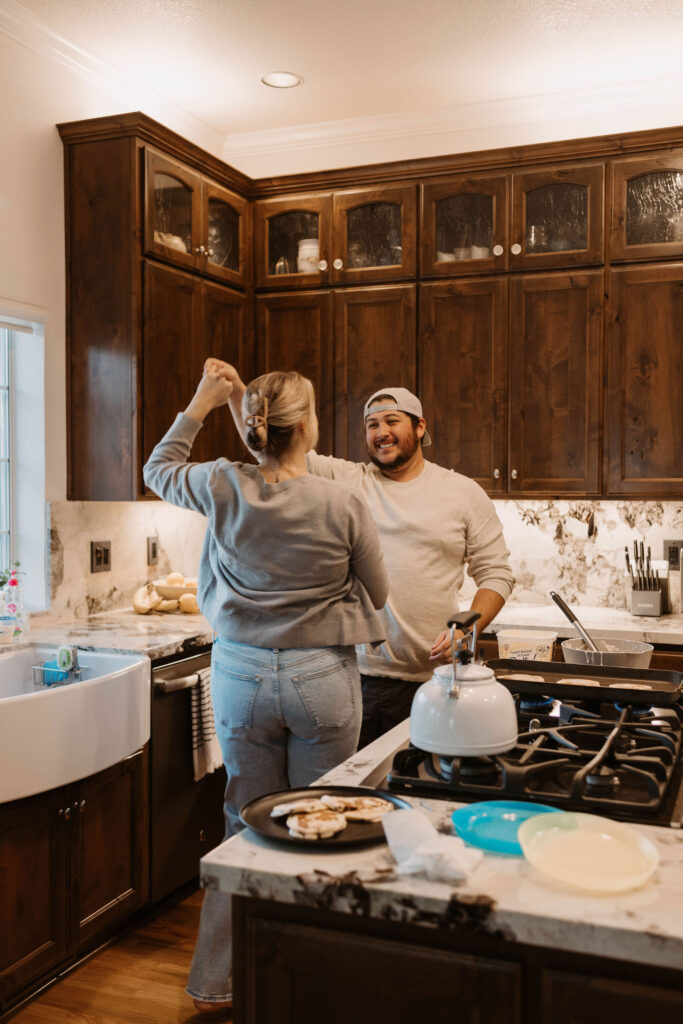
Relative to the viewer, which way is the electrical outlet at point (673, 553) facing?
toward the camera

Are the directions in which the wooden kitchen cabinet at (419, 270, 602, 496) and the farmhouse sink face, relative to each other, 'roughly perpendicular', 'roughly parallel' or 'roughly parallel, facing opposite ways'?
roughly perpendicular

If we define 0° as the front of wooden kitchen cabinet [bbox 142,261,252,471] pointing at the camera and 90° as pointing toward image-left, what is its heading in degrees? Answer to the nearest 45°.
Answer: approximately 315°

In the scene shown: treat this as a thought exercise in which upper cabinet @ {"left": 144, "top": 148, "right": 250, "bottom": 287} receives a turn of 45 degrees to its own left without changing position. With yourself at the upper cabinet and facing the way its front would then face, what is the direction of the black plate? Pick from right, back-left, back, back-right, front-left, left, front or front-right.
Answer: right

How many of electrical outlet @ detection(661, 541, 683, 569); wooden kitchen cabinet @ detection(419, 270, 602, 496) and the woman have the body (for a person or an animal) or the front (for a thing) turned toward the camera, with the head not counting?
2

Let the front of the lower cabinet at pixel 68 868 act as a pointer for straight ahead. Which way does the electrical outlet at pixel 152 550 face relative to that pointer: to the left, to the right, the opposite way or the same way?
the same way

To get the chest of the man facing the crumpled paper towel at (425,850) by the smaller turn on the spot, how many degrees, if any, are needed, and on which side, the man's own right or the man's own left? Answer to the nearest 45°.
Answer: approximately 45° to the man's own left

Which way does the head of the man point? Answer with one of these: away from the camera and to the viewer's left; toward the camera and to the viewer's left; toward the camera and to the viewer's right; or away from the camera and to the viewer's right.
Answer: toward the camera and to the viewer's left

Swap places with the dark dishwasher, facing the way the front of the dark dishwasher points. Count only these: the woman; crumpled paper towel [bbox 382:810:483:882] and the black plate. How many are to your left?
0

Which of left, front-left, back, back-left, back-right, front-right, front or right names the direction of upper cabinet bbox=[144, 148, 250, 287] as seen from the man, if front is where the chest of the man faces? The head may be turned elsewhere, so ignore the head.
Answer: right

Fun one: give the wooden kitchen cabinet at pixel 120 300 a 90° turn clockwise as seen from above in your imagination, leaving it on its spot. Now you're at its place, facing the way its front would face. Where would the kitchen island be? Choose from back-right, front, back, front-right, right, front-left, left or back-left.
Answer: front-left

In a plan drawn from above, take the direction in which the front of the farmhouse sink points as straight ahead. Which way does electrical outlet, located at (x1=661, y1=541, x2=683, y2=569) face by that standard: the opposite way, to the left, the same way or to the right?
to the right

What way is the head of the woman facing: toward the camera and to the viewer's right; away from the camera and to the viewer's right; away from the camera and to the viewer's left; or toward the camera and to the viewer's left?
away from the camera and to the viewer's right

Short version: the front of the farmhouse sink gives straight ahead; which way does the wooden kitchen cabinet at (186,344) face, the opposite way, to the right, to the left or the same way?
the same way

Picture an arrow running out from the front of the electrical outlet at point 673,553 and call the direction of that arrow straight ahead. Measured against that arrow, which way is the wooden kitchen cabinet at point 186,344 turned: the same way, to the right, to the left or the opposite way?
to the left

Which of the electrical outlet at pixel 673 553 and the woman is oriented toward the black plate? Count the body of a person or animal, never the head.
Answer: the electrical outlet

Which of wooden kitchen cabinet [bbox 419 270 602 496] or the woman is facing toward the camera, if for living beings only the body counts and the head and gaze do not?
the wooden kitchen cabinet

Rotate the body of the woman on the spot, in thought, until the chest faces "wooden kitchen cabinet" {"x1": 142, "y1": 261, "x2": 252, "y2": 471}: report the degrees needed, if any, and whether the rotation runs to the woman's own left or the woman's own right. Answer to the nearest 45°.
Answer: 0° — they already face it

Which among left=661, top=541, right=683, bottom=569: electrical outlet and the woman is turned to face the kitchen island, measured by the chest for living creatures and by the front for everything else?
the electrical outlet
